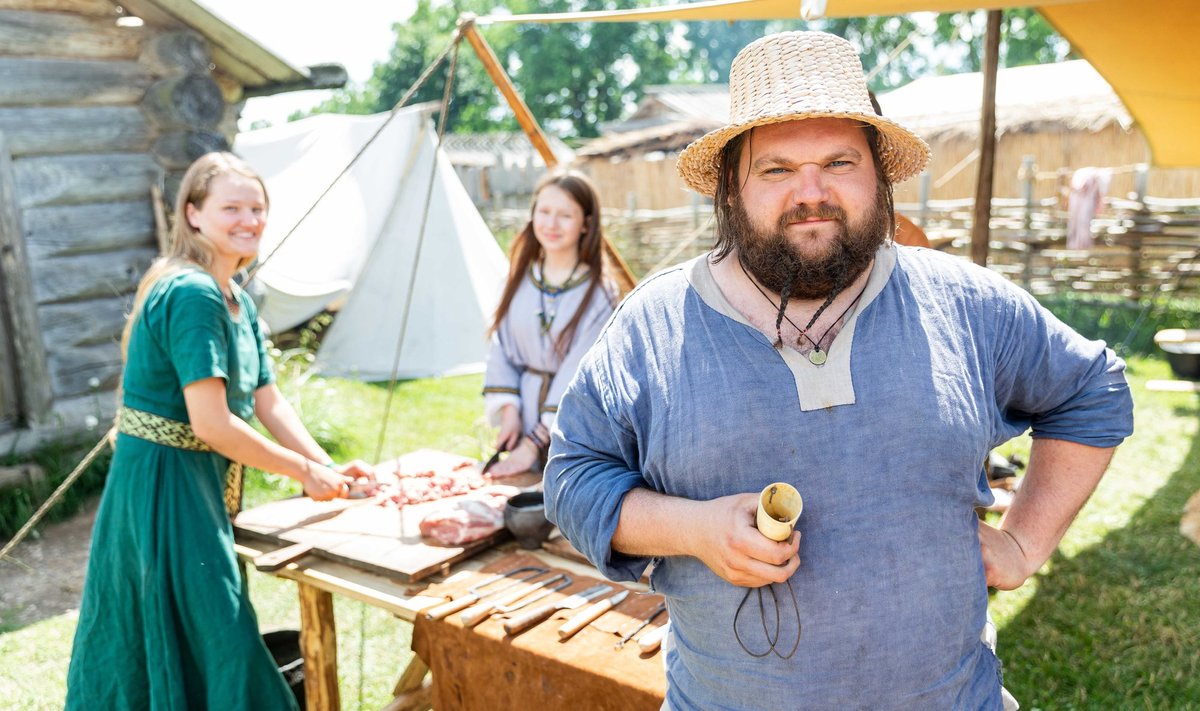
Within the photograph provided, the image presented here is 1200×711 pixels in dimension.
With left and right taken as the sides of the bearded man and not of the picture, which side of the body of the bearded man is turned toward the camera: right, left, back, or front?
front

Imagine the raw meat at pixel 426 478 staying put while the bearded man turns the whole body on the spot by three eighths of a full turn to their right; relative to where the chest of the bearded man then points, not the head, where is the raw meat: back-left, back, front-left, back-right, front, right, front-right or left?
front

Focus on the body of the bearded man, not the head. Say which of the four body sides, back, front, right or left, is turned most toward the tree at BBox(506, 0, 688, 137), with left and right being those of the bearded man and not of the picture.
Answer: back

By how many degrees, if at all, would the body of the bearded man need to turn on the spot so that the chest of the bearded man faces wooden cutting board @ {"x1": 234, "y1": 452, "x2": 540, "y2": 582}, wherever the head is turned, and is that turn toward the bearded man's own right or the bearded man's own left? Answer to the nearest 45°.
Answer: approximately 135° to the bearded man's own right

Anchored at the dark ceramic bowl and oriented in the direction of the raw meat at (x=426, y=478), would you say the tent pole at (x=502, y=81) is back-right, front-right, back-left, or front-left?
front-right

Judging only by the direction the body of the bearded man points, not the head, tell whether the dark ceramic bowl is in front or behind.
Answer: behind

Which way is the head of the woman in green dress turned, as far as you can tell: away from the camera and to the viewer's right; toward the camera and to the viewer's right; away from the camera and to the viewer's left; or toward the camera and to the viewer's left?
toward the camera and to the viewer's right

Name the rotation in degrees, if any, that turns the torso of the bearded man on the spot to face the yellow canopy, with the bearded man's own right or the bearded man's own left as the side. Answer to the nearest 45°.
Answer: approximately 180°

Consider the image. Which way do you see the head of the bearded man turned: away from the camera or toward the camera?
toward the camera

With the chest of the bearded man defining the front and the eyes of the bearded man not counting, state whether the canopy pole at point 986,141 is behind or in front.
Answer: behind

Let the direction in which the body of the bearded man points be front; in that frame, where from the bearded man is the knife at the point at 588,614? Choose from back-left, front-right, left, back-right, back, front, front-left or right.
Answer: back-right

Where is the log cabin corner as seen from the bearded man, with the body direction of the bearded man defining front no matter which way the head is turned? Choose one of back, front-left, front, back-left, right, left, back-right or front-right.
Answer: back-right

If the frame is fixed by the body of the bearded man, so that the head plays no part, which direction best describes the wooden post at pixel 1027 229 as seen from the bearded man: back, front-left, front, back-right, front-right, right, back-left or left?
back
